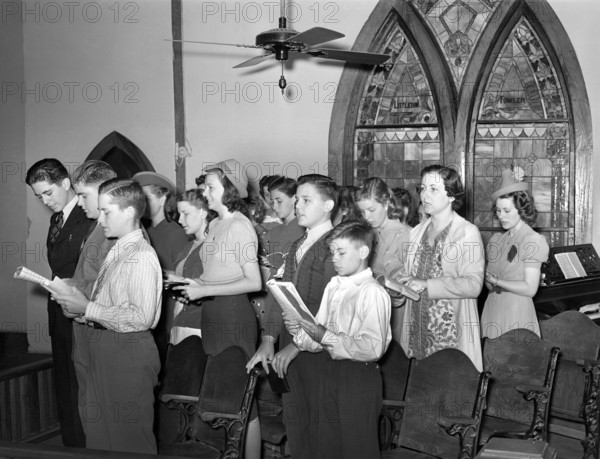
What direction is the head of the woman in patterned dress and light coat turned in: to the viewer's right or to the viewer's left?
to the viewer's left

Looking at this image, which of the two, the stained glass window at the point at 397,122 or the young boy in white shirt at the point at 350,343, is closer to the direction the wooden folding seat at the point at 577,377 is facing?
the young boy in white shirt

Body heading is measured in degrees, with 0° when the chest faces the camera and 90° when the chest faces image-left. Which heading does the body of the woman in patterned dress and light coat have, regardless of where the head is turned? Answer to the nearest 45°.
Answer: approximately 45°

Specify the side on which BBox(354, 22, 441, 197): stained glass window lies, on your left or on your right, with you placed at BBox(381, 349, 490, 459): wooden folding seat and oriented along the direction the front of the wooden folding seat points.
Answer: on your right

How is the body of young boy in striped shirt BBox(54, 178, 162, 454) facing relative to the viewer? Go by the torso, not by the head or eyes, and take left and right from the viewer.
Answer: facing to the left of the viewer

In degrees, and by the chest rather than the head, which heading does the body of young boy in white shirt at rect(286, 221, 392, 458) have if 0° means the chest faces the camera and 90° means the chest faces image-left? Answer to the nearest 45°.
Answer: approximately 45°

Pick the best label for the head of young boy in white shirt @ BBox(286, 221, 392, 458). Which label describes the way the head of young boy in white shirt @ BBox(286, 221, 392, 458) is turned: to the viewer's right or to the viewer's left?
to the viewer's left

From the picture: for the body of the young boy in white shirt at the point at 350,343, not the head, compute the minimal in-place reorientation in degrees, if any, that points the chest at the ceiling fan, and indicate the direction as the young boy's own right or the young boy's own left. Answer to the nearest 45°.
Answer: approximately 135° to the young boy's own right

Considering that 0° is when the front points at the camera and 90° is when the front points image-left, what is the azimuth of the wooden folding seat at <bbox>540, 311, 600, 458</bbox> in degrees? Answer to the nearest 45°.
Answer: approximately 45°

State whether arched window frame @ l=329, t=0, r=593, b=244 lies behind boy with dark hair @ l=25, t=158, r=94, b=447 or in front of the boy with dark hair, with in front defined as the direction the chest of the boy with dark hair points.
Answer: behind

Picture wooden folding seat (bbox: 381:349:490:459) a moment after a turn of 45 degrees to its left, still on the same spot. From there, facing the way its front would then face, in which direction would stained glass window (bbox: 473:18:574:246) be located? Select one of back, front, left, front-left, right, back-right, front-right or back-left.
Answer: back
